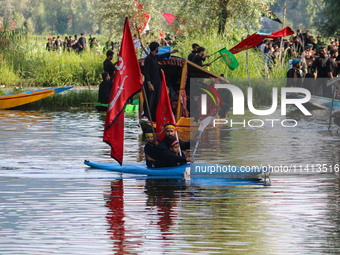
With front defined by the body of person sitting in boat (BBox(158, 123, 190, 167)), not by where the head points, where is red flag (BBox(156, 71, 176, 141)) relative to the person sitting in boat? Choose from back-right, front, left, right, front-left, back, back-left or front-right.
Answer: back-left

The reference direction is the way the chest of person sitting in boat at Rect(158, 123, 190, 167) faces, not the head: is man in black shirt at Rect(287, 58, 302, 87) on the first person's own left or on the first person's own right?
on the first person's own left

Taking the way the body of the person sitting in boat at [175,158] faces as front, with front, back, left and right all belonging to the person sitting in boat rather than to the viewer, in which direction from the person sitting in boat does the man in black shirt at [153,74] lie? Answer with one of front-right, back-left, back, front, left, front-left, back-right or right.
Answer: back-left

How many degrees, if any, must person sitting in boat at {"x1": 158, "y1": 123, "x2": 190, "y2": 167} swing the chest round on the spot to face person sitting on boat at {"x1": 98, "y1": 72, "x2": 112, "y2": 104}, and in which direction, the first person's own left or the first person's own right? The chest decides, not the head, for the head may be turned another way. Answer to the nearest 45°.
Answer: approximately 135° to the first person's own left

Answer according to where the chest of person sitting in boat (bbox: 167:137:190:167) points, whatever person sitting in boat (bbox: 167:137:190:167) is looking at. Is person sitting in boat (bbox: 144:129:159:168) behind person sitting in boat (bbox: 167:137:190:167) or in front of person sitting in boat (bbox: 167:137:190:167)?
behind

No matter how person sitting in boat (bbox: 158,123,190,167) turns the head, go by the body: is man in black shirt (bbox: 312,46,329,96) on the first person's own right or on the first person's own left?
on the first person's own left

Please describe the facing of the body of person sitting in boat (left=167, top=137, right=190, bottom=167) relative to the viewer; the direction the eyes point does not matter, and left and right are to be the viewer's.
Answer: facing the viewer and to the right of the viewer
